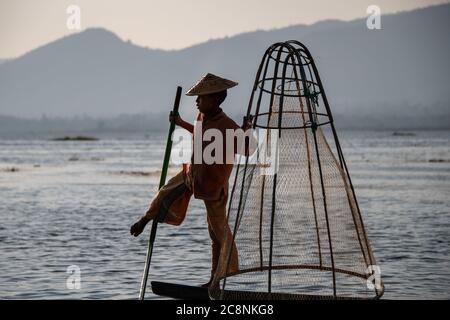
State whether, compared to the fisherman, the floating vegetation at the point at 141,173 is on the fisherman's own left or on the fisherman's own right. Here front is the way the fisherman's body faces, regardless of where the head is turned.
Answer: on the fisherman's own right
